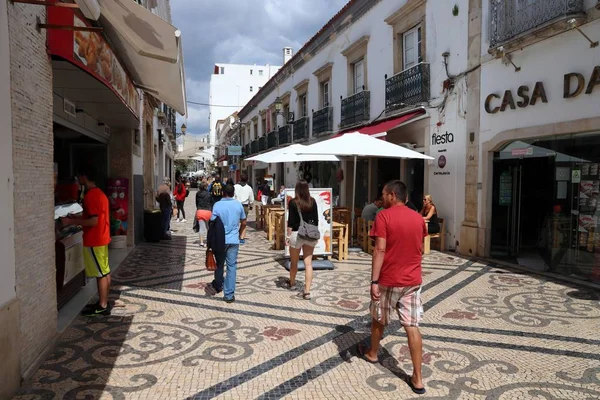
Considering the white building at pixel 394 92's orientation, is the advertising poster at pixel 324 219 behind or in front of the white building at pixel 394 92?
in front

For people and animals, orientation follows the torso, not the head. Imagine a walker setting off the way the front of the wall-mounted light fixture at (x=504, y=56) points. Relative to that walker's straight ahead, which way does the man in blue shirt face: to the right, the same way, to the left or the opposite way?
to the right

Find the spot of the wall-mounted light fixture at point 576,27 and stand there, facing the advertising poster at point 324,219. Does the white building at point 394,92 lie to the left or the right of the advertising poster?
right

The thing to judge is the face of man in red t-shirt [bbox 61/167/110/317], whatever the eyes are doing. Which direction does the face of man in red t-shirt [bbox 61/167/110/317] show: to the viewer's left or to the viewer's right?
to the viewer's left

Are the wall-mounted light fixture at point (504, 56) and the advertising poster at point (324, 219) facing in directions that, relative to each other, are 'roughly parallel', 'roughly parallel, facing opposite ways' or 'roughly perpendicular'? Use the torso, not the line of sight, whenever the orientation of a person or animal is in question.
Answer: roughly perpendicular

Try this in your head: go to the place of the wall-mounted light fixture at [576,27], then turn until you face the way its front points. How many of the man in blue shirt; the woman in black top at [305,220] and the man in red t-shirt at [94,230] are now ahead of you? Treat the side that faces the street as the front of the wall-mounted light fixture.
3

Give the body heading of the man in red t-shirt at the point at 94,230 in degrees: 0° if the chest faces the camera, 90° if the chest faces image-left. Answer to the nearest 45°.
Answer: approximately 90°

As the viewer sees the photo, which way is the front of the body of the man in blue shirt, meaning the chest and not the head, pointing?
away from the camera

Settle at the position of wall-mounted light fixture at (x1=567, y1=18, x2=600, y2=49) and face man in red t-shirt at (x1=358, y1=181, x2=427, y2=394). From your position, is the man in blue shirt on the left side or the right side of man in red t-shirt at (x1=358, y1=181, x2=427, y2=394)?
right

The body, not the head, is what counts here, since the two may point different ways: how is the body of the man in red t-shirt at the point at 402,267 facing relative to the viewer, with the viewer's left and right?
facing away from the viewer and to the left of the viewer

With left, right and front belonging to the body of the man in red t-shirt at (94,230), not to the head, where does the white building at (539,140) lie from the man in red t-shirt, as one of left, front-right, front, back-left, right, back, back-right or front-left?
back
